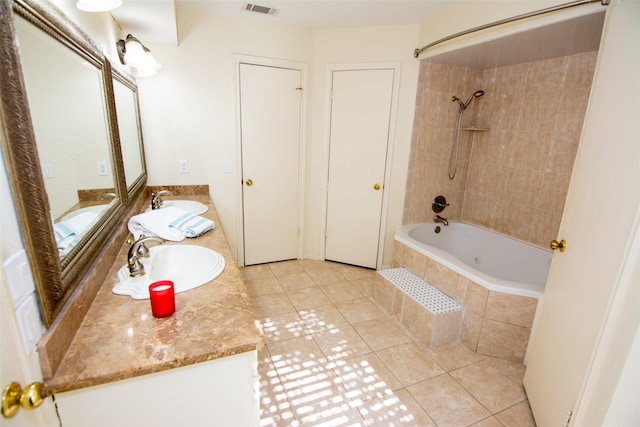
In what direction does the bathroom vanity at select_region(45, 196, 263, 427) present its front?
to the viewer's right

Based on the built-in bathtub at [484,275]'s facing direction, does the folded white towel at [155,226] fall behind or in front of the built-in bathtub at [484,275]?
in front

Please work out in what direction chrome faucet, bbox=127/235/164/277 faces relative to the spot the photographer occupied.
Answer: facing to the right of the viewer

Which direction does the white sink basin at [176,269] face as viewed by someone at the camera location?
facing to the right of the viewer

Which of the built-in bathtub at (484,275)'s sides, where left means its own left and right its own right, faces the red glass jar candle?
front

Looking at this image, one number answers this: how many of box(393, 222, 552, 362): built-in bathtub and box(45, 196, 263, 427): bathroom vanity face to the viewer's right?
1

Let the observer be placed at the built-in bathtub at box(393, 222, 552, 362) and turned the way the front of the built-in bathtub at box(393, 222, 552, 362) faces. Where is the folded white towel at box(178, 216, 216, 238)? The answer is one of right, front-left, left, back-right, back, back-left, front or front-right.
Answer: front

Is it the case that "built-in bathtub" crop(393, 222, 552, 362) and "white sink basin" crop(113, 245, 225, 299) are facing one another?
yes

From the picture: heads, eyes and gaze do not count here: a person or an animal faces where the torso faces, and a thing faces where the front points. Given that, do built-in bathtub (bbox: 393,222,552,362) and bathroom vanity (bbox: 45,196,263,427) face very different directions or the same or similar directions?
very different directions

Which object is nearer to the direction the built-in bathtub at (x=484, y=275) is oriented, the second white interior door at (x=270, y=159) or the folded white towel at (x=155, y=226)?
the folded white towel

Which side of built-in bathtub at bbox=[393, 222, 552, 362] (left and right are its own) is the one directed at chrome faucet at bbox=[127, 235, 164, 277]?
front

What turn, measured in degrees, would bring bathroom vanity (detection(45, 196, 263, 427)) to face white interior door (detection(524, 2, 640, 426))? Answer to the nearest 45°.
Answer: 0° — it already faces it
